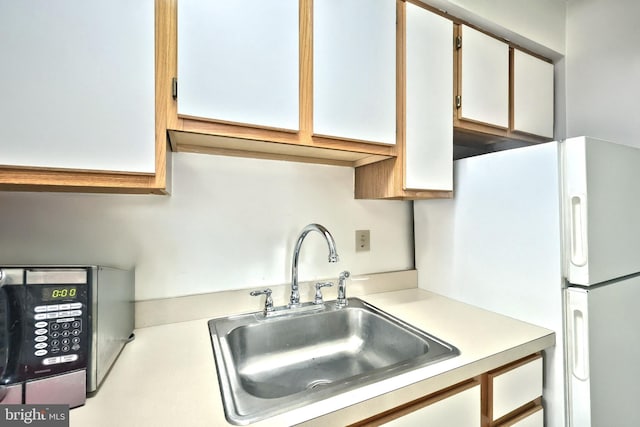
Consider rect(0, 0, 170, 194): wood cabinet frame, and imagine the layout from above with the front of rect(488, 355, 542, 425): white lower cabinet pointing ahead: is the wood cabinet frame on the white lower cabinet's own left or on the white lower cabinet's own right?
on the white lower cabinet's own right

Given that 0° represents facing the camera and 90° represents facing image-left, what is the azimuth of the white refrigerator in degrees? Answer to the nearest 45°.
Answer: approximately 315°

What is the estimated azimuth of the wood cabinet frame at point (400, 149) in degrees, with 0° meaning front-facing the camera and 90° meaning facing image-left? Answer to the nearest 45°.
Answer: approximately 315°

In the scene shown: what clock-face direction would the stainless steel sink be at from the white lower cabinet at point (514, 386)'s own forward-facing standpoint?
The stainless steel sink is roughly at 4 o'clock from the white lower cabinet.

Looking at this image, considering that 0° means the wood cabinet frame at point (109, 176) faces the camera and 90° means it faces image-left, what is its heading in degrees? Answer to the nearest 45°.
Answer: approximately 0°

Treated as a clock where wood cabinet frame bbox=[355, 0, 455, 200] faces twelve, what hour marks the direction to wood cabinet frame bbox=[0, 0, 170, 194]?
wood cabinet frame bbox=[0, 0, 170, 194] is roughly at 3 o'clock from wood cabinet frame bbox=[355, 0, 455, 200].
